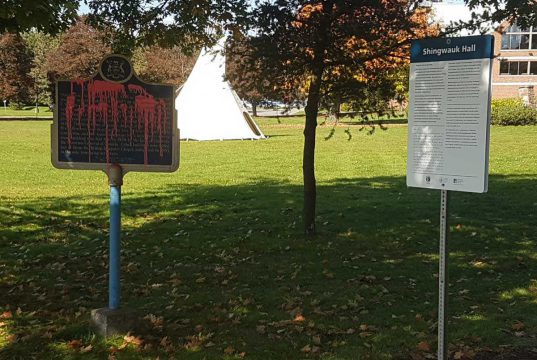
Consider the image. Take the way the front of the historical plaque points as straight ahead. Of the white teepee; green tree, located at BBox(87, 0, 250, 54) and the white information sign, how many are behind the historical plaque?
2

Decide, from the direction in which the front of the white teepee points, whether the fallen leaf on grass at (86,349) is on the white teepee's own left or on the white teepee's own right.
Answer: on the white teepee's own right

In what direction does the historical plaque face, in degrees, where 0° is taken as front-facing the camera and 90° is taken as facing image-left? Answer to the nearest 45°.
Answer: approximately 0°

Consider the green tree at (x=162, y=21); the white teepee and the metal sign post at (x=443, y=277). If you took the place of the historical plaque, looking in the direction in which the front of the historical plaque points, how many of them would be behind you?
2

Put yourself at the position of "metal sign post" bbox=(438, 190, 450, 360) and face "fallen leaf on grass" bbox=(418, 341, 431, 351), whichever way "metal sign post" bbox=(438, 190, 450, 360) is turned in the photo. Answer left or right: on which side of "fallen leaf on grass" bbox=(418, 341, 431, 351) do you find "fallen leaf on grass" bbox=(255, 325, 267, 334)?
left

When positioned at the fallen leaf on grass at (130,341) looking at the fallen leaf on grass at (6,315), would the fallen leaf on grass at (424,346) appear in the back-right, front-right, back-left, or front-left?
back-right

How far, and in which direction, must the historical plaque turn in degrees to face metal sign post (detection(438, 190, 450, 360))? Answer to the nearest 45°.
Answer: approximately 45° to its left

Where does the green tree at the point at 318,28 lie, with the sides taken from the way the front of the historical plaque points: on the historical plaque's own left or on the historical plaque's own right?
on the historical plaque's own left
